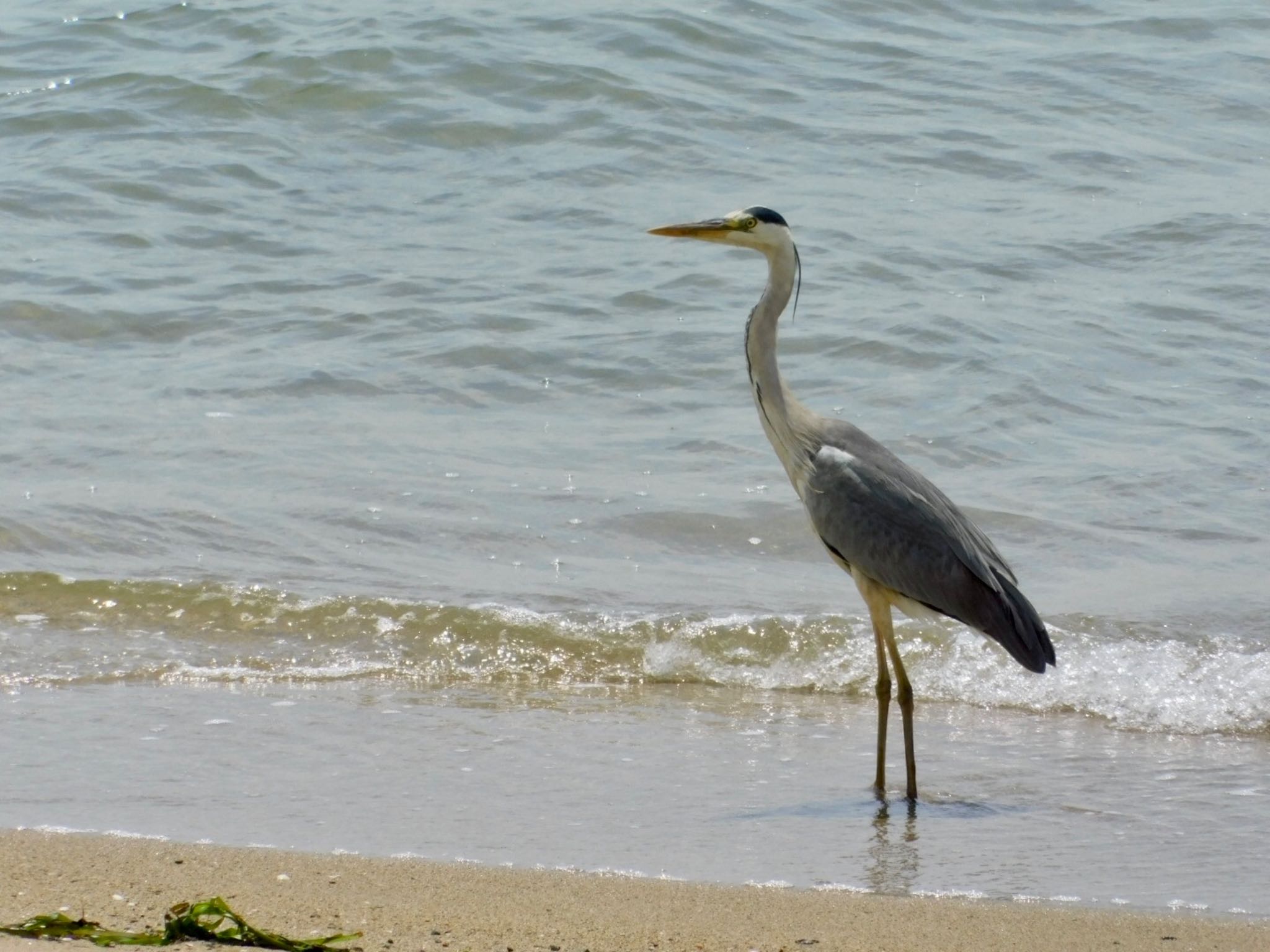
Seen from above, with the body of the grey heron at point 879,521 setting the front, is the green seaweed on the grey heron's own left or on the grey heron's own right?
on the grey heron's own left

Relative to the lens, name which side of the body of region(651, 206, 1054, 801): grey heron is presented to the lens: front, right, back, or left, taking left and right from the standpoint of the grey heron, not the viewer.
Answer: left
